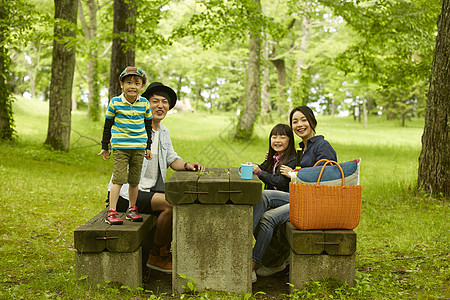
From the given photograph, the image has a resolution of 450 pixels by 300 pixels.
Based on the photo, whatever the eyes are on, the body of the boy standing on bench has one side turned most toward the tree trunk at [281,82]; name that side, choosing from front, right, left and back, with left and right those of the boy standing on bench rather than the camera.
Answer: back

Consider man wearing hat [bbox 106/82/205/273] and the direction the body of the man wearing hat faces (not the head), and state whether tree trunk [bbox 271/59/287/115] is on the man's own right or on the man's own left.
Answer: on the man's own left

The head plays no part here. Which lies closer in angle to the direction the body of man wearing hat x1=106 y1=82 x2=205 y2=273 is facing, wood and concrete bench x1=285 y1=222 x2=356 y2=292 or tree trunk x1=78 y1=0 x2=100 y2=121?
the wood and concrete bench

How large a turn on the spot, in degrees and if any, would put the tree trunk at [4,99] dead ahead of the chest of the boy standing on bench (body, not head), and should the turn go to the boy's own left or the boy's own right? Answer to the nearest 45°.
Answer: approximately 180°

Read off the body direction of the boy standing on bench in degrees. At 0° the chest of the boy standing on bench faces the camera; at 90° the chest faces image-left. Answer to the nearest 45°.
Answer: approximately 0°

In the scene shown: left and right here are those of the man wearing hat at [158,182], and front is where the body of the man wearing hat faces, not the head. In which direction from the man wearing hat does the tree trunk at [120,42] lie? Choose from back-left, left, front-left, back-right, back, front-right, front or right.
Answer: back-left

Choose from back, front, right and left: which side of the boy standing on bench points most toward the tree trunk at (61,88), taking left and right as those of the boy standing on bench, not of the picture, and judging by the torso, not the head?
back

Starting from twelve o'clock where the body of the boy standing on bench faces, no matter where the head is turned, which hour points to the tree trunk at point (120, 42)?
The tree trunk is roughly at 6 o'clock from the boy standing on bench.

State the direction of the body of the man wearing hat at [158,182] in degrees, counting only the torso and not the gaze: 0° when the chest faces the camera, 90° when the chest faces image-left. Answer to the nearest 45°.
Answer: approximately 315°
